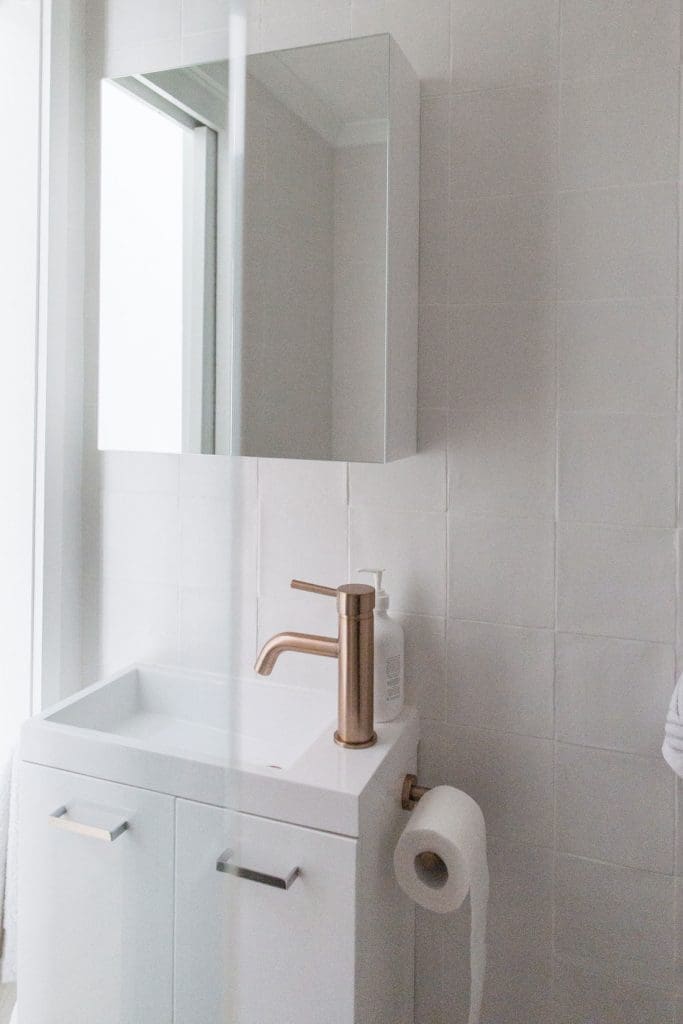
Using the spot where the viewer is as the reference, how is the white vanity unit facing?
facing the viewer and to the left of the viewer

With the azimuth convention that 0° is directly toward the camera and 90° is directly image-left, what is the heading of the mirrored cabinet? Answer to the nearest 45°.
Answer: approximately 45°

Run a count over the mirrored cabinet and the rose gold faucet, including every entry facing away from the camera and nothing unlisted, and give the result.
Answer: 0

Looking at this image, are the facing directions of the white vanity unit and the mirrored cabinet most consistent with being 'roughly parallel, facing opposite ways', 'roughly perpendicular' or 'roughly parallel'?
roughly parallel

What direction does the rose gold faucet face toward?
to the viewer's left

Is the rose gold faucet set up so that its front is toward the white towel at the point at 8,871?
yes
